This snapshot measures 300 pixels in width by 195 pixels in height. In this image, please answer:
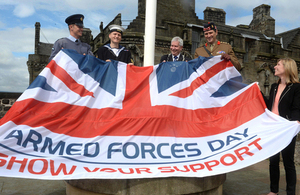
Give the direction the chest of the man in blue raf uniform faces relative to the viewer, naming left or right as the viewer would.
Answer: facing the viewer and to the right of the viewer

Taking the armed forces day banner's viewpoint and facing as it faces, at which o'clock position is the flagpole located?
The flagpole is roughly at 6 o'clock from the armed forces day banner.

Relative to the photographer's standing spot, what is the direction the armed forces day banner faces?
facing the viewer

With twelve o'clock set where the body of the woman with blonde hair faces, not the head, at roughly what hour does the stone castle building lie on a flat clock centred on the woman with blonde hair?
The stone castle building is roughly at 4 o'clock from the woman with blonde hair.

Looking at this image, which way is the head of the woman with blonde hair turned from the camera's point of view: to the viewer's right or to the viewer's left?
to the viewer's left

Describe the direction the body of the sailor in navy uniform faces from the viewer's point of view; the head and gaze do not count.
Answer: toward the camera
